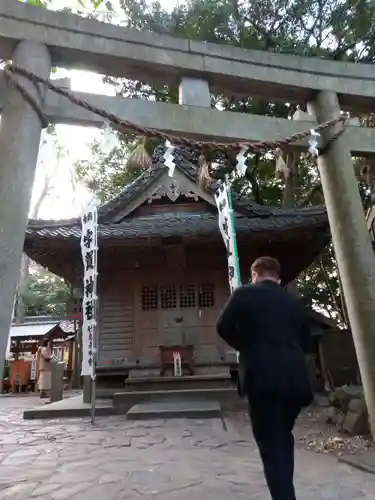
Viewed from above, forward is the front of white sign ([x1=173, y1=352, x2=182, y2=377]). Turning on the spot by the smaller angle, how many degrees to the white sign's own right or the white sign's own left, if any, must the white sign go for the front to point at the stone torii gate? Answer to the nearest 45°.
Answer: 0° — it already faces it

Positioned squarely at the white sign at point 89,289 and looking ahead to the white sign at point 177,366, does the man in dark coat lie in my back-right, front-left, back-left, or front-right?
back-right

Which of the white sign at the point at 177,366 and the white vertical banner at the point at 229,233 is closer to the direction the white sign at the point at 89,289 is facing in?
the white vertical banner

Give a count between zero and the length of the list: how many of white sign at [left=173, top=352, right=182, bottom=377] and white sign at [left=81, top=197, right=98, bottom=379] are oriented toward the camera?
2

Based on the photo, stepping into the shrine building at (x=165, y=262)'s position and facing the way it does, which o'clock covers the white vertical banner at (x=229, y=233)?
The white vertical banner is roughly at 11 o'clock from the shrine building.

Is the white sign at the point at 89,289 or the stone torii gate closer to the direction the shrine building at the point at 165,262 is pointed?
the stone torii gate

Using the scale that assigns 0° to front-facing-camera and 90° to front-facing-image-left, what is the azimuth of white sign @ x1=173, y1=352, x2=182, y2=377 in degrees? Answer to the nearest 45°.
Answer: approximately 0°

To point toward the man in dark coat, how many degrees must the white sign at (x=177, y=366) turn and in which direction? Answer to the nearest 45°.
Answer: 0° — it already faces them

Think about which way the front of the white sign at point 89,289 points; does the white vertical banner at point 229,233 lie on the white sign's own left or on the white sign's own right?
on the white sign's own left

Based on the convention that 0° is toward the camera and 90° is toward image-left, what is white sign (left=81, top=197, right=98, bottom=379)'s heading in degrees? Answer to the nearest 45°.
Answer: approximately 0°

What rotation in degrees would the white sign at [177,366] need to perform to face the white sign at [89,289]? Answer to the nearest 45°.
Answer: approximately 45° to its right
